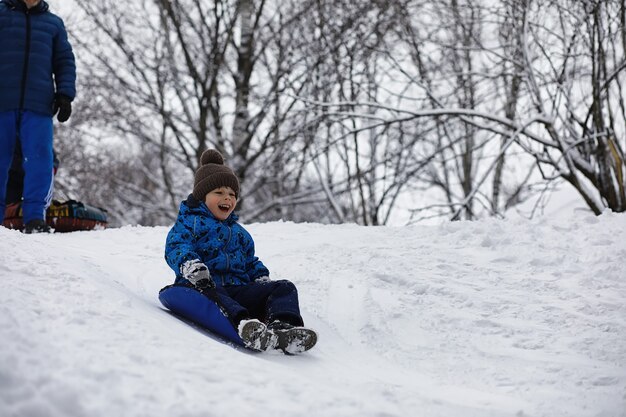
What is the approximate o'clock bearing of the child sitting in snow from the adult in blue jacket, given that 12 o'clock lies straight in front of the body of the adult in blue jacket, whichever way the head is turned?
The child sitting in snow is roughly at 11 o'clock from the adult in blue jacket.

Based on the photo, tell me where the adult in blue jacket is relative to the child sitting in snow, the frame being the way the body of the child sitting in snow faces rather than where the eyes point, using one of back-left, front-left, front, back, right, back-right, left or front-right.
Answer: back

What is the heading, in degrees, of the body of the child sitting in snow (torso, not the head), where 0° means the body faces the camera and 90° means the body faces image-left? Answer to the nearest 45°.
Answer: approximately 315°

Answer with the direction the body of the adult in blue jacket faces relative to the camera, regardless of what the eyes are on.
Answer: toward the camera

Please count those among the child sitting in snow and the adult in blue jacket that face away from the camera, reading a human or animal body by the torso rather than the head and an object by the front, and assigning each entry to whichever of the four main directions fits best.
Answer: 0

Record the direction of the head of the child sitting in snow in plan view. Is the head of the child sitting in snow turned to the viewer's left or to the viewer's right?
to the viewer's right

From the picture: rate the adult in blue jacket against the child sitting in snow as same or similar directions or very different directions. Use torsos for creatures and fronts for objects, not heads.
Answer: same or similar directions
